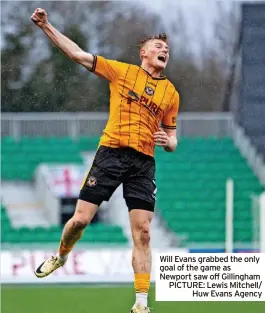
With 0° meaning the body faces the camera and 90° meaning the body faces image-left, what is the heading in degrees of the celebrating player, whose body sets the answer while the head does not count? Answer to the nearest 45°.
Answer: approximately 0°

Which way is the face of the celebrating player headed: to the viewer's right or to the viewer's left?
to the viewer's right

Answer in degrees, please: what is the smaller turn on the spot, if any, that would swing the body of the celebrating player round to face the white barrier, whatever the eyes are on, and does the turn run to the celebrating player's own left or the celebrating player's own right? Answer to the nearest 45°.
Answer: approximately 180°
